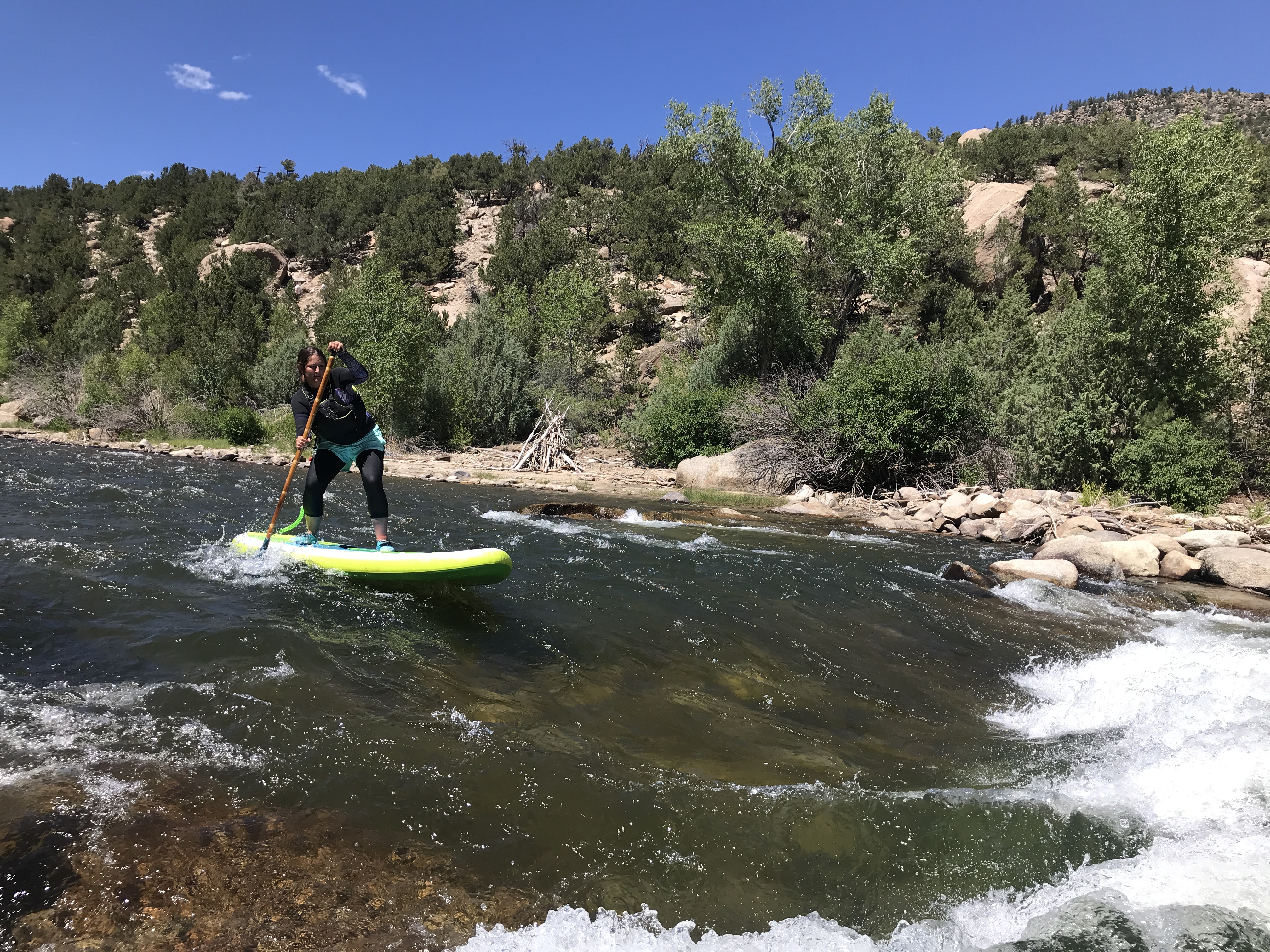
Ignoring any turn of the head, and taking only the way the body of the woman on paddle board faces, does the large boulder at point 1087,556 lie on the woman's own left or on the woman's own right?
on the woman's own left

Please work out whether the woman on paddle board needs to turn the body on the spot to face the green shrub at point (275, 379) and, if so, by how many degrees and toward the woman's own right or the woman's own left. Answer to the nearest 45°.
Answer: approximately 180°

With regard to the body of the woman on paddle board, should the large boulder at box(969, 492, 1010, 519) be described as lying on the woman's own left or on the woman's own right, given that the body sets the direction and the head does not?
on the woman's own left

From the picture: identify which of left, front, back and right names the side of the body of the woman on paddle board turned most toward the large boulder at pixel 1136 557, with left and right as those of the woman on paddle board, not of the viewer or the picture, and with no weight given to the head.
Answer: left

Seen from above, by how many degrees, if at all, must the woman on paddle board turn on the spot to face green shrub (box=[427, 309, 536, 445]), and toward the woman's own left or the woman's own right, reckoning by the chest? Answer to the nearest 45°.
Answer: approximately 180°

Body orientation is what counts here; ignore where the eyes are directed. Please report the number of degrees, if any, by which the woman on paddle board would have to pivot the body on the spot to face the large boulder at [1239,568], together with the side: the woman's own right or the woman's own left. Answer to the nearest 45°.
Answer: approximately 90° to the woman's own left

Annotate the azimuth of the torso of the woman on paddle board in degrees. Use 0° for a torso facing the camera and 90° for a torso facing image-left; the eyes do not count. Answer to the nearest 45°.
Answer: approximately 0°

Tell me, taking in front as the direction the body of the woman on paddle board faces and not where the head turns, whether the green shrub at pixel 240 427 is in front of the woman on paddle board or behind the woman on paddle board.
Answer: behind
